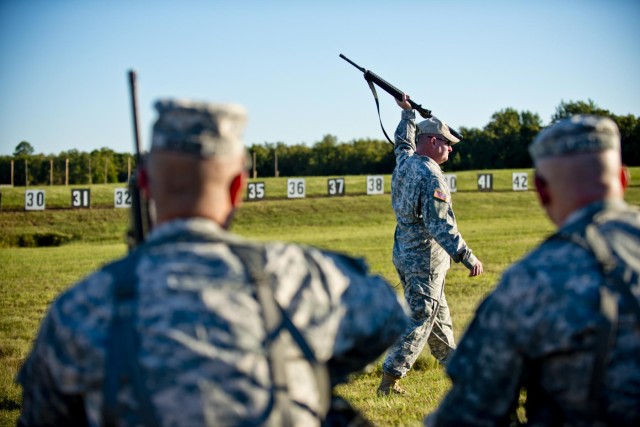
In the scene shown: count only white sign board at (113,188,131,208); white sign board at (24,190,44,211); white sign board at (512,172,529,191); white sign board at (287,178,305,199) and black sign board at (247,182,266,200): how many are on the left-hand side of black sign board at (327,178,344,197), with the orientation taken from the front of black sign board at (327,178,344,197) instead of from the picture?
1

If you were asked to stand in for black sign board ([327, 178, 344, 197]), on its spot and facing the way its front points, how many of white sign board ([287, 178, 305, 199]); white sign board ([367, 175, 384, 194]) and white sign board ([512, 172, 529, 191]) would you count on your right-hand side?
1

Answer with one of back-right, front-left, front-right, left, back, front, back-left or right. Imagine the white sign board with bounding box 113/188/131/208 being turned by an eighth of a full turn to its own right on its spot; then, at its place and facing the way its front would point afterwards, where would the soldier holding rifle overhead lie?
front-left

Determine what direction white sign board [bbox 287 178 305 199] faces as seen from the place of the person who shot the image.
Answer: facing the viewer

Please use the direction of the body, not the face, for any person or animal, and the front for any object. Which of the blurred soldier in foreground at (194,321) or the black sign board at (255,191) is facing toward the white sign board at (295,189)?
the blurred soldier in foreground

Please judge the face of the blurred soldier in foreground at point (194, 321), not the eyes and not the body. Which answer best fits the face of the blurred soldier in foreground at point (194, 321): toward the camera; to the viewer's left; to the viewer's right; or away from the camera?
away from the camera

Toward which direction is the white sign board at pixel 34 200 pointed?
toward the camera

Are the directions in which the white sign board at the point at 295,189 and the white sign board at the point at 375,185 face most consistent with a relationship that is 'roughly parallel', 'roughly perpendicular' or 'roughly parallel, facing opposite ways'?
roughly parallel

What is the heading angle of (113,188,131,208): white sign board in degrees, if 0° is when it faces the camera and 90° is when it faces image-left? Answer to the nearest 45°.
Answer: approximately 0°

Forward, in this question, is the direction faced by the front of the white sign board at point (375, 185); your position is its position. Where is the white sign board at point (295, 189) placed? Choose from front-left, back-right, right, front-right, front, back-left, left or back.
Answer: right

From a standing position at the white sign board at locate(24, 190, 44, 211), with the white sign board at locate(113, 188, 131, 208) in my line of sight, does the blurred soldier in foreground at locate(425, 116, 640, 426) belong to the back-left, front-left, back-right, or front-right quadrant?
front-right

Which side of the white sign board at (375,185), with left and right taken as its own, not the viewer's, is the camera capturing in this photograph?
front

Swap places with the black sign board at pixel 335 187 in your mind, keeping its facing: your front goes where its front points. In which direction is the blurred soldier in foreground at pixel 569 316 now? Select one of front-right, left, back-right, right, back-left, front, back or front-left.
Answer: front

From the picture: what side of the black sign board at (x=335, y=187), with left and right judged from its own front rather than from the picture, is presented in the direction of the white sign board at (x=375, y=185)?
left

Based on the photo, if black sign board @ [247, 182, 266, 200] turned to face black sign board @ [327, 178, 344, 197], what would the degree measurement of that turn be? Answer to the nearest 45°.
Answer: approximately 90° to its left

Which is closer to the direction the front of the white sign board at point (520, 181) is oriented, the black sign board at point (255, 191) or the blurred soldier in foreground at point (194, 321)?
the blurred soldier in foreground

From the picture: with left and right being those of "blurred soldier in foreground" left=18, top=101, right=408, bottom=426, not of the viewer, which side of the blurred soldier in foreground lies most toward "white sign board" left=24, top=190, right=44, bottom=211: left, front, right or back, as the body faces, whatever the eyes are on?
front

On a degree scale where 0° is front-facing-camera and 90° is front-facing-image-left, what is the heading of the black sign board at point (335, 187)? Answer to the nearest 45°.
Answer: approximately 0°

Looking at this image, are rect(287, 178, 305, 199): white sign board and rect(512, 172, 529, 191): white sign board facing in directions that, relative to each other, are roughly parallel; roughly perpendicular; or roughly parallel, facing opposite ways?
roughly parallel

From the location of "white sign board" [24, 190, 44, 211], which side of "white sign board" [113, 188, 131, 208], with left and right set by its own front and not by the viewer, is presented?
right

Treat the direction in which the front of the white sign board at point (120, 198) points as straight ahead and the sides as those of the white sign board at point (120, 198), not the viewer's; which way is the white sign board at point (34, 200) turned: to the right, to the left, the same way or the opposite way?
the same way

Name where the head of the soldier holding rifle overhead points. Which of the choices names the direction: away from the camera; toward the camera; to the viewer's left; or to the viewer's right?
to the viewer's right

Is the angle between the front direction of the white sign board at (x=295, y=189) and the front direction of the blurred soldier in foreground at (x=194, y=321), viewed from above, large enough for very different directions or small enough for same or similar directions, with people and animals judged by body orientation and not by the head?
very different directions

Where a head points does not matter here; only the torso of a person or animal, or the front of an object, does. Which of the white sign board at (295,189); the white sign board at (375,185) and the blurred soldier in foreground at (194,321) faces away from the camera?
the blurred soldier in foreground
